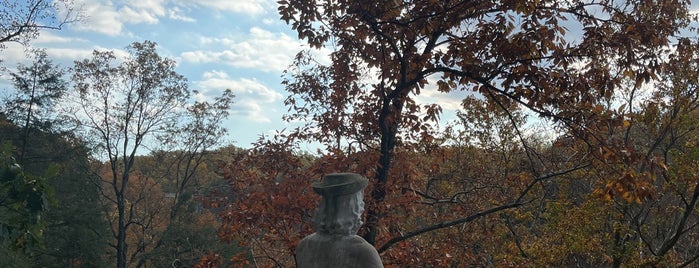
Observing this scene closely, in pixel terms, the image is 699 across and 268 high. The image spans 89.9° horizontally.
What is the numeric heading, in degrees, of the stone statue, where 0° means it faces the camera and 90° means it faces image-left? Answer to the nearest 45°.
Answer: approximately 180°

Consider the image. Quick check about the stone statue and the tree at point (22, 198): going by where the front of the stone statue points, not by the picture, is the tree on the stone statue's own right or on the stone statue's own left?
on the stone statue's own left
